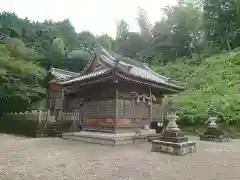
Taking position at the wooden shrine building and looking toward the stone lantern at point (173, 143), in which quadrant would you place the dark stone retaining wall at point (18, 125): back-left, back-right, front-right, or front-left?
back-right

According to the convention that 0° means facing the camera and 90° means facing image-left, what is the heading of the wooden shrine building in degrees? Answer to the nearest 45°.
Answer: approximately 315°

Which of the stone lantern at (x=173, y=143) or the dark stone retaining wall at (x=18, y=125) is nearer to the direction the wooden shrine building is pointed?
the stone lantern

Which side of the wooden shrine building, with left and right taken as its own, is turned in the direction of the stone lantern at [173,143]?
front
